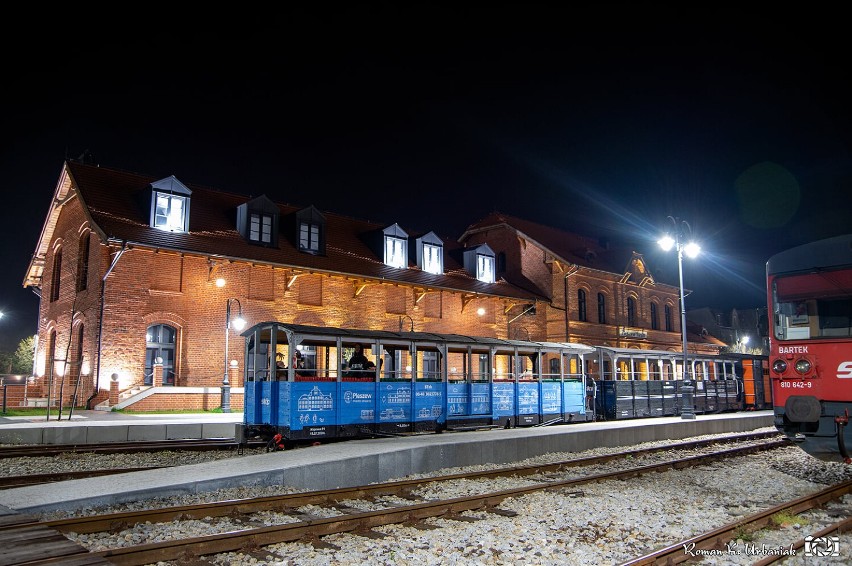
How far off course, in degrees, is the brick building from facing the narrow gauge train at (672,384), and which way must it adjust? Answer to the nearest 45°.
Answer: approximately 45° to its left

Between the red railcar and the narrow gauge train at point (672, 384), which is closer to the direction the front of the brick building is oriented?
the red railcar

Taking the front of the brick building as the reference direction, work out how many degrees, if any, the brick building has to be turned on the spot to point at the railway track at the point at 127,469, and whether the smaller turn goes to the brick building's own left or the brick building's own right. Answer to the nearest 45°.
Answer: approximately 45° to the brick building's own right

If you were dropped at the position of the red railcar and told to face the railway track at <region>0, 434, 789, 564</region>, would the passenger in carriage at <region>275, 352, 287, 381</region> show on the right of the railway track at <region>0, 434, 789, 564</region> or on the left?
right

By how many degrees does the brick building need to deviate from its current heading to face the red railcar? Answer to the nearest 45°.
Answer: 0° — it already faces it

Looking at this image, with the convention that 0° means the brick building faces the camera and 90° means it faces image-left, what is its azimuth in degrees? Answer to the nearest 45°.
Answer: approximately 315°
